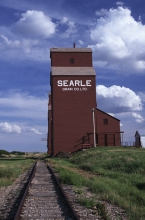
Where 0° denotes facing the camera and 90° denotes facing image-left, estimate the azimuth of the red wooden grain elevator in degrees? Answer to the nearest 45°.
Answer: approximately 0°
